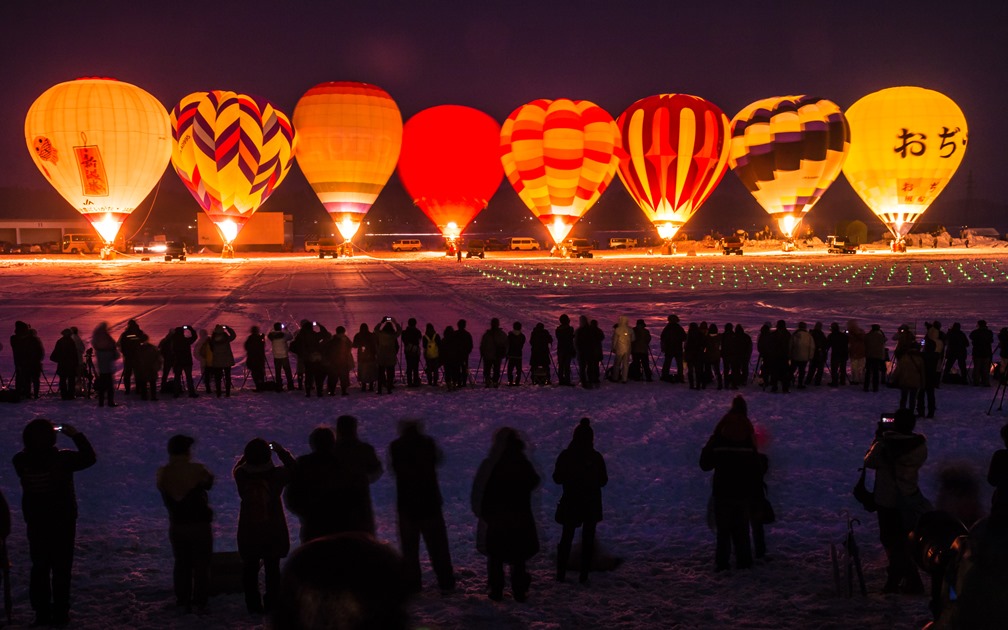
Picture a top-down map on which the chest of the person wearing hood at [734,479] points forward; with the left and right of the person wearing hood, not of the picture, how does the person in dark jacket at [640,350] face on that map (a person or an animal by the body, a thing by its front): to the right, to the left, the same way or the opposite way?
the same way

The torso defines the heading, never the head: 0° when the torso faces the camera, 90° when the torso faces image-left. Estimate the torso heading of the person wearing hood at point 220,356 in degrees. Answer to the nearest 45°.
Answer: approximately 180°

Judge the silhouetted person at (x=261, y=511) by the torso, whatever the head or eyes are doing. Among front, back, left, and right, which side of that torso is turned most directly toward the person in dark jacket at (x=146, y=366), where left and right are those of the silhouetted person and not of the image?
front

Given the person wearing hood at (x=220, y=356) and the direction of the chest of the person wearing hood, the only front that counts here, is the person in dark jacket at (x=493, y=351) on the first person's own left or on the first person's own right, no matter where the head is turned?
on the first person's own right

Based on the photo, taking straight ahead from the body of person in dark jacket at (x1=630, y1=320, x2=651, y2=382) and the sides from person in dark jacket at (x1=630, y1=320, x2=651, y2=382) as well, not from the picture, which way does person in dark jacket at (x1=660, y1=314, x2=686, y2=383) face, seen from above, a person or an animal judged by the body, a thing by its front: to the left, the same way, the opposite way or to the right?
the same way

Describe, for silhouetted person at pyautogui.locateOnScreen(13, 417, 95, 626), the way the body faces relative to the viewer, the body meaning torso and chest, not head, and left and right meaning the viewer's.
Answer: facing away from the viewer and to the right of the viewer

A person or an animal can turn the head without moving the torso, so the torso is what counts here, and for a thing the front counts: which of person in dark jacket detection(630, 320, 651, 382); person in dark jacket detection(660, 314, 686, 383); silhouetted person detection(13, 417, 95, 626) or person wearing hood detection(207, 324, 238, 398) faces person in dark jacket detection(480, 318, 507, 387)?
the silhouetted person

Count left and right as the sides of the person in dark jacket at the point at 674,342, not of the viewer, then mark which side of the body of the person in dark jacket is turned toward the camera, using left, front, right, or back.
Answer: back

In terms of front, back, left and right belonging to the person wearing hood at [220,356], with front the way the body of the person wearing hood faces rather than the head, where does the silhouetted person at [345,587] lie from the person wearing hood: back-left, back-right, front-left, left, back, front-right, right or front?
back

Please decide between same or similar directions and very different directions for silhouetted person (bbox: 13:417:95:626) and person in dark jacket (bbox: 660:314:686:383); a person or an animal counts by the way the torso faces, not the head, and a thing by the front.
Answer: same or similar directions

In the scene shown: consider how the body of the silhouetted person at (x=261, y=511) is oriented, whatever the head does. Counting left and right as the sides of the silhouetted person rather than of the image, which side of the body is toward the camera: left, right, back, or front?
back

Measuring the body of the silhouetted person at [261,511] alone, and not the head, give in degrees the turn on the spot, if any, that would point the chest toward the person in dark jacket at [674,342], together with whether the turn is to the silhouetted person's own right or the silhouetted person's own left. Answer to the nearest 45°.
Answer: approximately 45° to the silhouetted person's own right

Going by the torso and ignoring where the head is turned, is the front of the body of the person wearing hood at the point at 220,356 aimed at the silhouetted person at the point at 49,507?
no

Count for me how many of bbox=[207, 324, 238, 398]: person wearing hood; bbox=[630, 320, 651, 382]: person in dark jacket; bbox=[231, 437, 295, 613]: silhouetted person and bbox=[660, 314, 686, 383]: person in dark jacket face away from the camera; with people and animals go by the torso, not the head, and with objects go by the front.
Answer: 4

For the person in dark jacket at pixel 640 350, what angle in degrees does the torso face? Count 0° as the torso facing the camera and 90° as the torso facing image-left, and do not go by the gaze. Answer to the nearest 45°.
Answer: approximately 180°

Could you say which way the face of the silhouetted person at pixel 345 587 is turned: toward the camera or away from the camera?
away from the camera

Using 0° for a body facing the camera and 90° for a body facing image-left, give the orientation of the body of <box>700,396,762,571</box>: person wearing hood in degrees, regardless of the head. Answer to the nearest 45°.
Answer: approximately 180°

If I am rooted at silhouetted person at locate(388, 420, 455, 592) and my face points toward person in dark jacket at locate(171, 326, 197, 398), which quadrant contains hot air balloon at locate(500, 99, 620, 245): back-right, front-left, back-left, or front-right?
front-right
